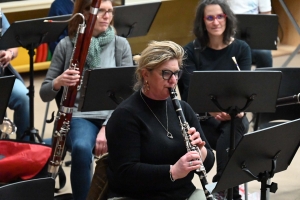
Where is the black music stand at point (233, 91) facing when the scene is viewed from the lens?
facing away from the viewer

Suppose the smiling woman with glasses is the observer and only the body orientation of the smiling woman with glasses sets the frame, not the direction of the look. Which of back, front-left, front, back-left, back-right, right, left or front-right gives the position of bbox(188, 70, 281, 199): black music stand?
front

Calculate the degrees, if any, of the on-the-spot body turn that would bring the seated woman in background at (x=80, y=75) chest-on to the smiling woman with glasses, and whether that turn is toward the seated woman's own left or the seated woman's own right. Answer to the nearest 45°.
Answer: approximately 90° to the seated woman's own left

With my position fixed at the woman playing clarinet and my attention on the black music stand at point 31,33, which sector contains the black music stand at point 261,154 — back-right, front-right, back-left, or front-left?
back-right

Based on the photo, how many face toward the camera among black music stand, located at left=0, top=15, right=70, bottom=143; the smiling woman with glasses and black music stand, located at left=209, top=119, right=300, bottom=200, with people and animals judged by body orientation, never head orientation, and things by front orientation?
1

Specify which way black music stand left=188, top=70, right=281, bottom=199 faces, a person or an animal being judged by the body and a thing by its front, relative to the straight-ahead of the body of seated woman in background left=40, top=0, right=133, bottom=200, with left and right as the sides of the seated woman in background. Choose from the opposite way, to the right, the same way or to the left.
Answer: the opposite way

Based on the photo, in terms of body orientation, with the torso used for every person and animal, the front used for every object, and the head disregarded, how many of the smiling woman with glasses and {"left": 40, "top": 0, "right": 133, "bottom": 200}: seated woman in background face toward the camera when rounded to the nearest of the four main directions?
2

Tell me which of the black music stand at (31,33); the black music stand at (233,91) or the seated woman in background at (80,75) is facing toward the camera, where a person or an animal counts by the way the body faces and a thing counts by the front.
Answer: the seated woman in background

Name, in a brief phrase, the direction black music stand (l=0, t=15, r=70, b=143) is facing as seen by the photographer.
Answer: facing away from the viewer and to the left of the viewer

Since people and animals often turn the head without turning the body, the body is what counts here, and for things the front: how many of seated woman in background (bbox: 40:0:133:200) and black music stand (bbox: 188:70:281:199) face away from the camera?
1

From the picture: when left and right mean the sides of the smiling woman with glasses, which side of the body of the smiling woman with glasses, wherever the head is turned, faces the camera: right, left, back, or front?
front

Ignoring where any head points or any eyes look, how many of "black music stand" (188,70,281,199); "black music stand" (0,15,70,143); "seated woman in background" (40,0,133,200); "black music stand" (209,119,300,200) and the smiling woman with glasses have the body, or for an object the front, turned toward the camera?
2

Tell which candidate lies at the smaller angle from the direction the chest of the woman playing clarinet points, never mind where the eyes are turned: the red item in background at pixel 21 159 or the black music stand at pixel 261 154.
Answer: the black music stand
